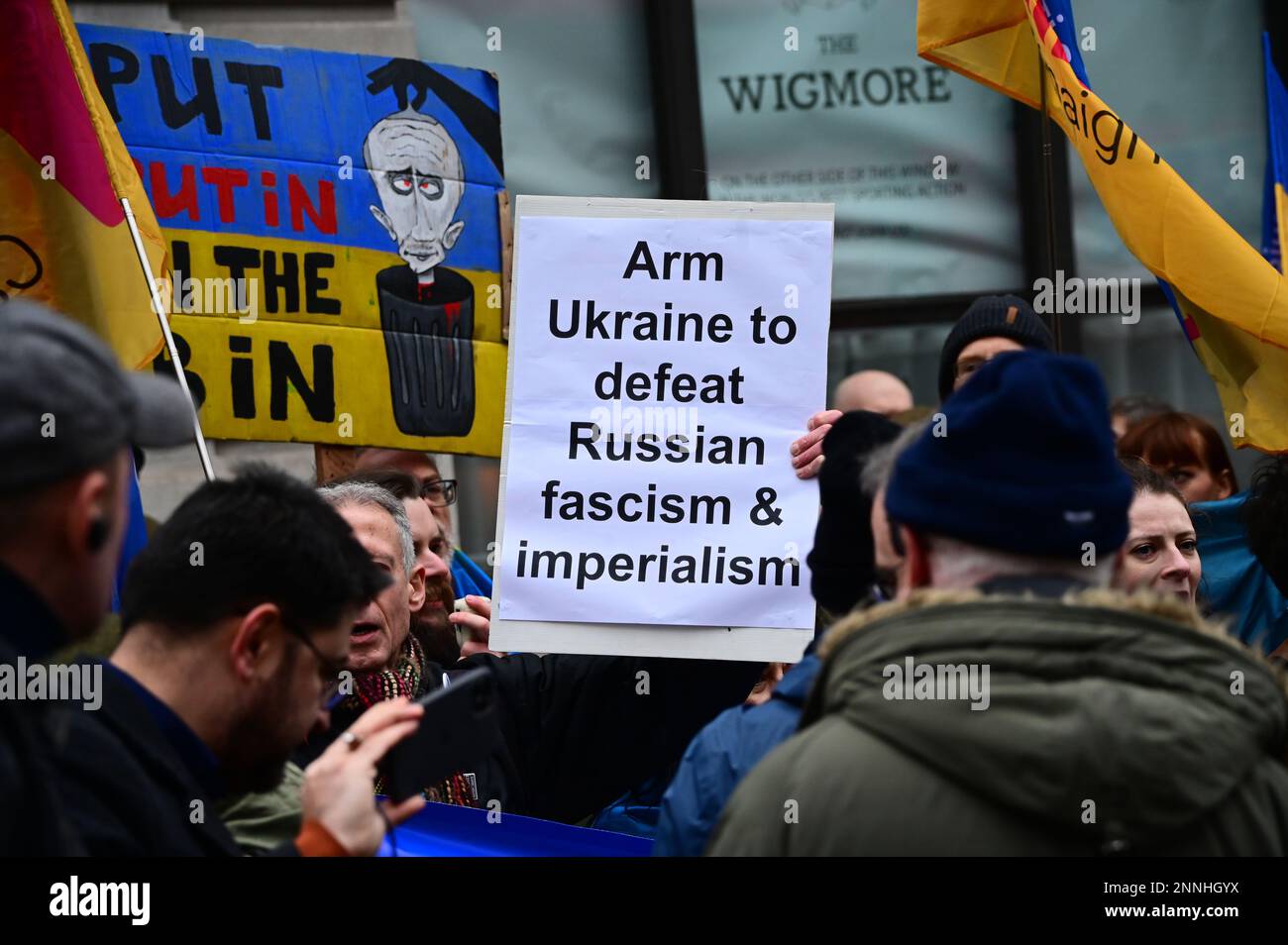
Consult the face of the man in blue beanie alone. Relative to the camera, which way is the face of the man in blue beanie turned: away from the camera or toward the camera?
away from the camera

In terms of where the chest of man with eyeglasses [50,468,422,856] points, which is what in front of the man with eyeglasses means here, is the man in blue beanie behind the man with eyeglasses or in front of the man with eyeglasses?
in front

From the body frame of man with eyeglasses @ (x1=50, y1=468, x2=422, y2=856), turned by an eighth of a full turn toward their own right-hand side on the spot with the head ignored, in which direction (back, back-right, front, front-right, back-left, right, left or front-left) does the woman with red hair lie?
left

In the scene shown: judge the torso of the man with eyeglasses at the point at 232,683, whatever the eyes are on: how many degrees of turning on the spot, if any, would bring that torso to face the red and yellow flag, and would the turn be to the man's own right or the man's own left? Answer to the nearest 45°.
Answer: approximately 90° to the man's own left

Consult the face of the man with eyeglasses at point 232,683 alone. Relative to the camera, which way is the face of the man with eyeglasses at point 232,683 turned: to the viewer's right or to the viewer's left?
to the viewer's right

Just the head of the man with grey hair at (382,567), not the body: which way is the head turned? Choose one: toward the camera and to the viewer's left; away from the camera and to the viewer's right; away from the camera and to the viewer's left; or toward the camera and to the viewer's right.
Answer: toward the camera and to the viewer's left

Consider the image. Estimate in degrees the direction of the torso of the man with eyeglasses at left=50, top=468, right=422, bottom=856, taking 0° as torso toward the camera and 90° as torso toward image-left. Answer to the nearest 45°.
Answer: approximately 270°

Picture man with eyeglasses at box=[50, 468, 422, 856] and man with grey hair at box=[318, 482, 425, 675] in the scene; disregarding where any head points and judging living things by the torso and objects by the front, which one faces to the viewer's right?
the man with eyeglasses

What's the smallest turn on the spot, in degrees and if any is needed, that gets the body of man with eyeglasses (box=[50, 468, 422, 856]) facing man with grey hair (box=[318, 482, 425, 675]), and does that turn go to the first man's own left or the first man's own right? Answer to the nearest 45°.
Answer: approximately 90° to the first man's own left

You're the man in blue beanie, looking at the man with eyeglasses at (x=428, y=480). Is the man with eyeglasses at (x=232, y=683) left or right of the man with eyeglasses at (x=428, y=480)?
left

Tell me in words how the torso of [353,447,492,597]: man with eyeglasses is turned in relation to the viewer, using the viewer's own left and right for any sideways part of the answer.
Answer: facing the viewer and to the right of the viewer

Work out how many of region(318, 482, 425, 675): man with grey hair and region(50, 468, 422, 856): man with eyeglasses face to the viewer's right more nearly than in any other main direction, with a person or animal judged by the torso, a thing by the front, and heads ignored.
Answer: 1

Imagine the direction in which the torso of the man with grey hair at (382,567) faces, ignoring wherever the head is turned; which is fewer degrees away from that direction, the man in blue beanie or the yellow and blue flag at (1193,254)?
the man in blue beanie
